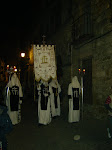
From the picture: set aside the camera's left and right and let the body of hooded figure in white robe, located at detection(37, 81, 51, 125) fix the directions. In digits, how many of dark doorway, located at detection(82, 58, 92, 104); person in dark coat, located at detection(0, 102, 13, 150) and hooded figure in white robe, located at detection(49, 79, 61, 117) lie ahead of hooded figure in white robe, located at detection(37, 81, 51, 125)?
1

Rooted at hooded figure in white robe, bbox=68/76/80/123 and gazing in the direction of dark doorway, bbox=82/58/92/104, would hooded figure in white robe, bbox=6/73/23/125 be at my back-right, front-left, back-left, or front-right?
back-left

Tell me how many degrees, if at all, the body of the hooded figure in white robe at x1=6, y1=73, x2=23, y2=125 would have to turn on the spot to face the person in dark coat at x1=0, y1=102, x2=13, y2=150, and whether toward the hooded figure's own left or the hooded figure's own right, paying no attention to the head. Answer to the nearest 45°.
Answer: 0° — they already face them

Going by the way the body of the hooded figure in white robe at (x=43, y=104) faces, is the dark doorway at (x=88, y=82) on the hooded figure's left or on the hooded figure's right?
on the hooded figure's left

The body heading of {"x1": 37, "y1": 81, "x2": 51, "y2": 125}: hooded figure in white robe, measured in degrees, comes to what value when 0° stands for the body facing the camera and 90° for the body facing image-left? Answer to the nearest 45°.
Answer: approximately 0°

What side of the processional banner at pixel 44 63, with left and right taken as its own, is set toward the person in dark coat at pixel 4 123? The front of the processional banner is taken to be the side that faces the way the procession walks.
front

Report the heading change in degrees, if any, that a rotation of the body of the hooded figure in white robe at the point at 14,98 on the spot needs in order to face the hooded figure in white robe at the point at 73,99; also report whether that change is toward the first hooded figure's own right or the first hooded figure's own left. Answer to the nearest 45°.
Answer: approximately 90° to the first hooded figure's own left

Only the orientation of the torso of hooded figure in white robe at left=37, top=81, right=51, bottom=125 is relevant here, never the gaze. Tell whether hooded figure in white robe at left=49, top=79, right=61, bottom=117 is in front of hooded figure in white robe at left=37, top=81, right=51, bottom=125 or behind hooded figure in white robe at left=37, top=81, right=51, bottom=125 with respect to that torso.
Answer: behind

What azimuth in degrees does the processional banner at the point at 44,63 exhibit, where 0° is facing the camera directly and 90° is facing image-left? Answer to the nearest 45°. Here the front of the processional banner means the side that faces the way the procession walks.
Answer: approximately 0°

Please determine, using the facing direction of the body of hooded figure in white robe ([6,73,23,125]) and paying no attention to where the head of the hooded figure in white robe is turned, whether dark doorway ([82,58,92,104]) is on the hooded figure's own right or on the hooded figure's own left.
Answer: on the hooded figure's own left
